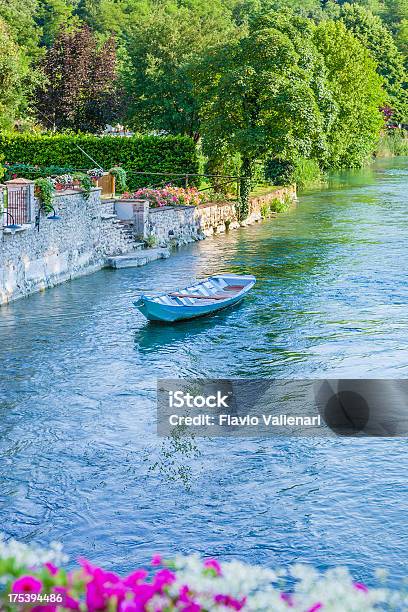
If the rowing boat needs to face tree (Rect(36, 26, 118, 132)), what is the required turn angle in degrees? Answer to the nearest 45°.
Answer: approximately 135° to its right

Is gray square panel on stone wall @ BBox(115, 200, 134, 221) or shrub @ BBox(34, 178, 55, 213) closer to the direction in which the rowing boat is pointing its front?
the shrub

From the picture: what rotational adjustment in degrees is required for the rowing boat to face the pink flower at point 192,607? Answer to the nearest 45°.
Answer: approximately 45° to its left

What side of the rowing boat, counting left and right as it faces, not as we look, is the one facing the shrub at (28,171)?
right

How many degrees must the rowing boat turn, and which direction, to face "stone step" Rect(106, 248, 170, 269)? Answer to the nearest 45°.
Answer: approximately 135° to its right

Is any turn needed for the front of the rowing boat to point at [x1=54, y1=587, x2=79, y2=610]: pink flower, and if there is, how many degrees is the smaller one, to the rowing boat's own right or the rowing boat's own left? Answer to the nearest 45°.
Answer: approximately 45° to the rowing boat's own left

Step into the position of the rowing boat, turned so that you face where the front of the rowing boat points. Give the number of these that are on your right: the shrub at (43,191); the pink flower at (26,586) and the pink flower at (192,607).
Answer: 1

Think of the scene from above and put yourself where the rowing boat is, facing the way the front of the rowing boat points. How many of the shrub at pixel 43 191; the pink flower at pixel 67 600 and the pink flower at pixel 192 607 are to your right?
1

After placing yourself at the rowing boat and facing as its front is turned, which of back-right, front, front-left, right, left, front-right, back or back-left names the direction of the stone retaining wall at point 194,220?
back-right
